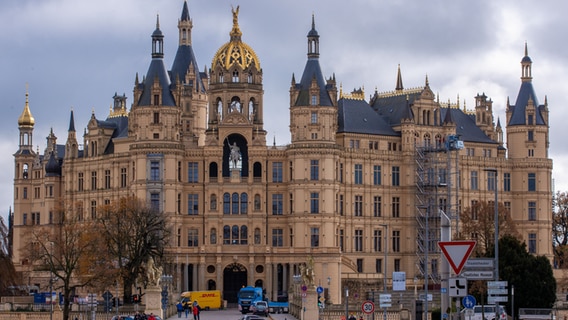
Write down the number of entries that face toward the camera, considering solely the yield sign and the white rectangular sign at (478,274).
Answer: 2

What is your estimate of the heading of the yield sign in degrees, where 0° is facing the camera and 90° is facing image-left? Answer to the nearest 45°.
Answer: approximately 0°

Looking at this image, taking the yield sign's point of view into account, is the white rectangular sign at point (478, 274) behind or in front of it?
behind
